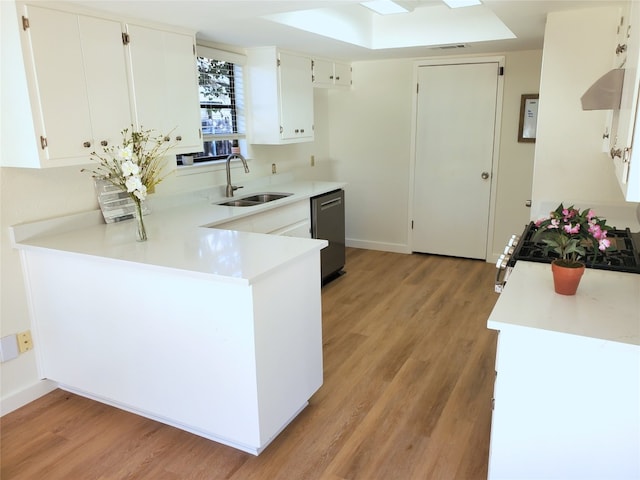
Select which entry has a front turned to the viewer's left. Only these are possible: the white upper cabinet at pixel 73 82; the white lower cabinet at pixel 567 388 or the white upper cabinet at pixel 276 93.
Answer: the white lower cabinet

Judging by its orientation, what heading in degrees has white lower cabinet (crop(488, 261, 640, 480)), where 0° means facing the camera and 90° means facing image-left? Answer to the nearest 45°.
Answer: approximately 90°

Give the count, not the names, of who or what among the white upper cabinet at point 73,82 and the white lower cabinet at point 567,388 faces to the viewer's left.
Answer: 1

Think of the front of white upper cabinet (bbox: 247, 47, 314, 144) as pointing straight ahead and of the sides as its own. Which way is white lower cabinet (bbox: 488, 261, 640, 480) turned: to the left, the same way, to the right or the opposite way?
the opposite way

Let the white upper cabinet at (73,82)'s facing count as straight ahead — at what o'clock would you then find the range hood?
The range hood is roughly at 12 o'clock from the white upper cabinet.

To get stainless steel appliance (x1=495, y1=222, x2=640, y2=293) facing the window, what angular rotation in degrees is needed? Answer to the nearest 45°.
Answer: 0° — it already faces it

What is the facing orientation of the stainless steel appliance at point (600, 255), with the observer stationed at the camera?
facing to the left of the viewer
